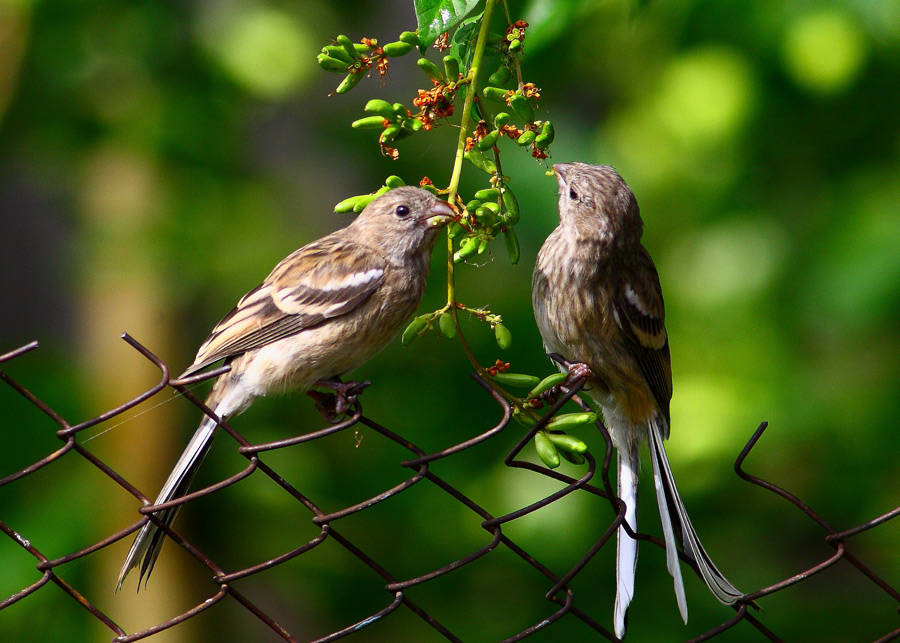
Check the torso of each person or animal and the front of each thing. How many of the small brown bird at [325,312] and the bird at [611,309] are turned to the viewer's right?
1

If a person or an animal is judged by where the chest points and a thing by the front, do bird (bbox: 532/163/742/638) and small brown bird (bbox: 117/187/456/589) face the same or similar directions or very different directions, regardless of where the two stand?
very different directions

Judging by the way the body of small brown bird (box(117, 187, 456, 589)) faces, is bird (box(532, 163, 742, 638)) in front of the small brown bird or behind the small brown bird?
in front

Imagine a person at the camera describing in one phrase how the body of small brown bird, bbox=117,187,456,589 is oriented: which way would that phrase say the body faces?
to the viewer's right

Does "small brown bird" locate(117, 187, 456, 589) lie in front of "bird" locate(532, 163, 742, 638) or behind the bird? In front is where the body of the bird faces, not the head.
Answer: in front

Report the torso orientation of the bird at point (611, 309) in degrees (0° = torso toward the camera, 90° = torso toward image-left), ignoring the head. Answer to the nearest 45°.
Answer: approximately 45°
